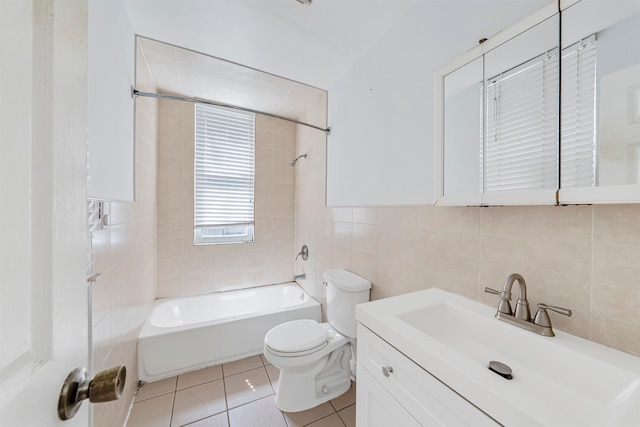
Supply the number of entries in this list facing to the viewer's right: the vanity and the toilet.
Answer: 0

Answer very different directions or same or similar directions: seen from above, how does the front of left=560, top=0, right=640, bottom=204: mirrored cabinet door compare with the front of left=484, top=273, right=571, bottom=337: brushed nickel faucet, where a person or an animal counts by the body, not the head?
same or similar directions

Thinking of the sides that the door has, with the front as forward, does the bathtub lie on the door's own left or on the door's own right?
on the door's own left

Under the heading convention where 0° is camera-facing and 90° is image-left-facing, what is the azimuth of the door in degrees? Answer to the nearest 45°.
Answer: approximately 315°

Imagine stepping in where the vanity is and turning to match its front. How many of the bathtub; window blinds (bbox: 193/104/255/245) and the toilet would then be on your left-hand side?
0

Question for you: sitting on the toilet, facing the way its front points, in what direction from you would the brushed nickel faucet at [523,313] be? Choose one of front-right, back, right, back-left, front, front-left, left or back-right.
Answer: left

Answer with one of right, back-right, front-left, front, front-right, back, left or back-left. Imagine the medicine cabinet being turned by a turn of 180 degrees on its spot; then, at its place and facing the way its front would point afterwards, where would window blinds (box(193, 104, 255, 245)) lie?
back-left

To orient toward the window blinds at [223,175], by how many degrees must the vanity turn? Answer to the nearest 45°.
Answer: approximately 45° to its right

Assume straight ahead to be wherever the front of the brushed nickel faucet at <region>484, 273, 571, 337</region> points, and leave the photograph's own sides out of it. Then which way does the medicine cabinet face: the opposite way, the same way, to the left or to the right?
the same way

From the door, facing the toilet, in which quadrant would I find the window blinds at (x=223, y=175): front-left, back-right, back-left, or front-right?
front-left

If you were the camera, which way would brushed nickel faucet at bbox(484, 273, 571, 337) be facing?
facing the viewer and to the left of the viewer

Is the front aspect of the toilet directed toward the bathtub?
no

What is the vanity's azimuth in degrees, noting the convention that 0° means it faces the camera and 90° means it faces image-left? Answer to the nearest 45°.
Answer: approximately 45°

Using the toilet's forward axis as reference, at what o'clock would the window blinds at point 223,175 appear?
The window blinds is roughly at 3 o'clock from the toilet.

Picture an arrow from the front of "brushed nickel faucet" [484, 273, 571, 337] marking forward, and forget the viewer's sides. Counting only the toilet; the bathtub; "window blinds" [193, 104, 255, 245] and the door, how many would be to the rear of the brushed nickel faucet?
0

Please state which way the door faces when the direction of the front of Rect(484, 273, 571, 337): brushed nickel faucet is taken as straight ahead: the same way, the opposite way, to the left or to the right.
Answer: the opposite way
